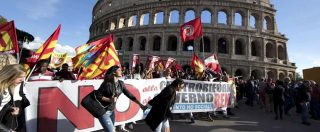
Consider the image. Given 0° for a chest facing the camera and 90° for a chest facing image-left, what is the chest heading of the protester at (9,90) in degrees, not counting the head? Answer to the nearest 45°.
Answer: approximately 270°

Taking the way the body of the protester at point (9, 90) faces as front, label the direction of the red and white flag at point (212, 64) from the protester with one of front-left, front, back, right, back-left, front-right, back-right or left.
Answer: front-left

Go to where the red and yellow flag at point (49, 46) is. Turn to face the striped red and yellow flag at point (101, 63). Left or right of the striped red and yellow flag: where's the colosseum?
left

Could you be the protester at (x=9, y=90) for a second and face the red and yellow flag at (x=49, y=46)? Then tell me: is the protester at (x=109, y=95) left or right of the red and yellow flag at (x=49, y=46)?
right
